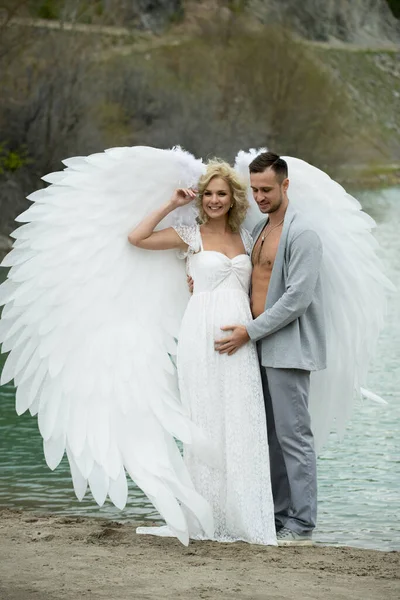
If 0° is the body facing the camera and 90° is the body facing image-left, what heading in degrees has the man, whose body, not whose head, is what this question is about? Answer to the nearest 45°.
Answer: approximately 45°

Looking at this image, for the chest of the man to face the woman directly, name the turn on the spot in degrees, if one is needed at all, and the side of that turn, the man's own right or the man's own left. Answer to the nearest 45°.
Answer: approximately 45° to the man's own right
